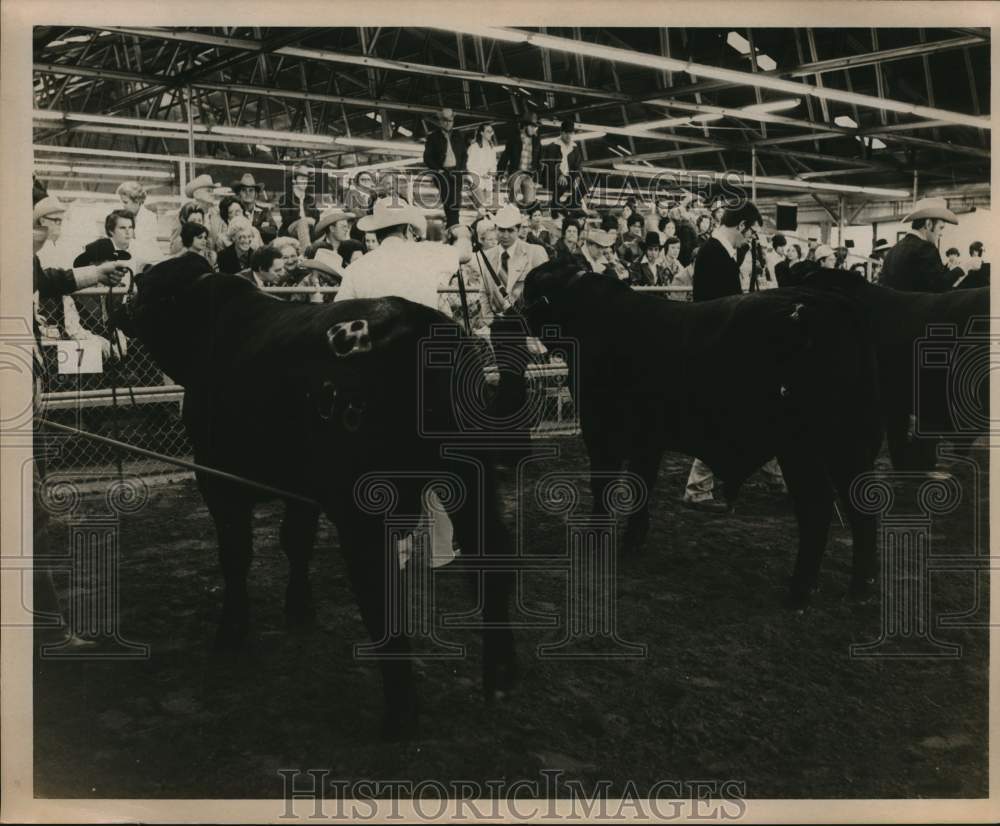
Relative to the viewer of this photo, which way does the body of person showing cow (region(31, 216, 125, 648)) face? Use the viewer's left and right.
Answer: facing to the right of the viewer

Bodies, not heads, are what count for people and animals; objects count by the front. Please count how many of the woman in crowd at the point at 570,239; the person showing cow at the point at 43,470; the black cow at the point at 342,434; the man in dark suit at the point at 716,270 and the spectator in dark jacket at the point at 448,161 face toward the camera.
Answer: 2

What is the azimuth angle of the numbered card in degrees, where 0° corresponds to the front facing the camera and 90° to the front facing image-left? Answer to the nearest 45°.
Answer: approximately 0°

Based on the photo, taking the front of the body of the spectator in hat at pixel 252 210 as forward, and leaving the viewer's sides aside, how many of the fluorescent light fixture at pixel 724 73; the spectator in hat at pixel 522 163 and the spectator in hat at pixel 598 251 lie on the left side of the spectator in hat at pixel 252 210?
3

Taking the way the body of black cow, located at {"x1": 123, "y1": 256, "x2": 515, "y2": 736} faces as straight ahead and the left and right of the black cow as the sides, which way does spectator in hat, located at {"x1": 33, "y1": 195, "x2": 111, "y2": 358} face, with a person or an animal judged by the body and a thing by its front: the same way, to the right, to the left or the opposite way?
the opposite way

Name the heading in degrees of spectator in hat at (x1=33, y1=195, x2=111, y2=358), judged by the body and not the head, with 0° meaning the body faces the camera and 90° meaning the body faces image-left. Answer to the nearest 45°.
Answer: approximately 315°
